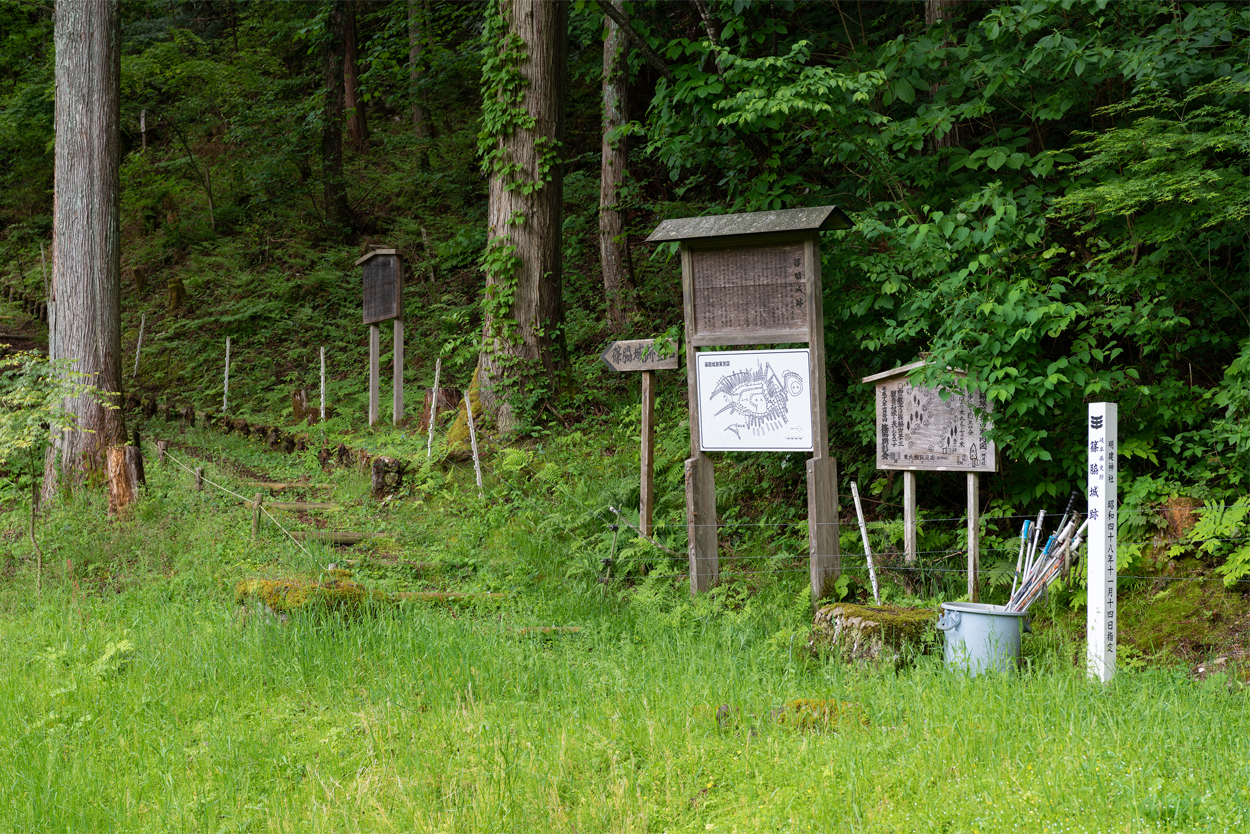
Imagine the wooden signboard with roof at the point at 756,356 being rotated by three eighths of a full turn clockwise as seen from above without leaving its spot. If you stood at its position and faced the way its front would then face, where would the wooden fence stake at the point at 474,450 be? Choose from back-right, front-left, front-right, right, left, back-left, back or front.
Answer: front-left

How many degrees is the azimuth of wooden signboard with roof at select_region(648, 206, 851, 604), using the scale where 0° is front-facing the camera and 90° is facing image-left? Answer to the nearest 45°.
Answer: approximately 45°

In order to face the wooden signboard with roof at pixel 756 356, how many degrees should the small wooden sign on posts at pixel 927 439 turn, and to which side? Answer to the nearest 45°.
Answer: approximately 45° to its right

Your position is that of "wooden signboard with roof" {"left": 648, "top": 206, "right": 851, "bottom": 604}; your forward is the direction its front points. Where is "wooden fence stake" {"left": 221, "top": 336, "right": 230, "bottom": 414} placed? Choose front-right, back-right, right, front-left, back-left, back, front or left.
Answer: right

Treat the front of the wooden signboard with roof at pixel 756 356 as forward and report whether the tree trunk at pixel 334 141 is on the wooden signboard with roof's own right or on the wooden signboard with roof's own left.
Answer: on the wooden signboard with roof's own right

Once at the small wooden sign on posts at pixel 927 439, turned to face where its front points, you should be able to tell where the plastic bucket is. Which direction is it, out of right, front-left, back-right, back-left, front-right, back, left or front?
front-left

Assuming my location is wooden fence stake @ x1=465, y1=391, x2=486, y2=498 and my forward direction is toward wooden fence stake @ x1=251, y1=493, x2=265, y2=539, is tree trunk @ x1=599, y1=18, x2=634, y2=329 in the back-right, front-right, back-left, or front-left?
back-right

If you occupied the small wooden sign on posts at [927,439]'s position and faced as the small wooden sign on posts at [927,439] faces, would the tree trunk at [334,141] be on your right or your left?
on your right

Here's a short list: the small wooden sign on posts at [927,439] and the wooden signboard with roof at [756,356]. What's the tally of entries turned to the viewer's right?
0
